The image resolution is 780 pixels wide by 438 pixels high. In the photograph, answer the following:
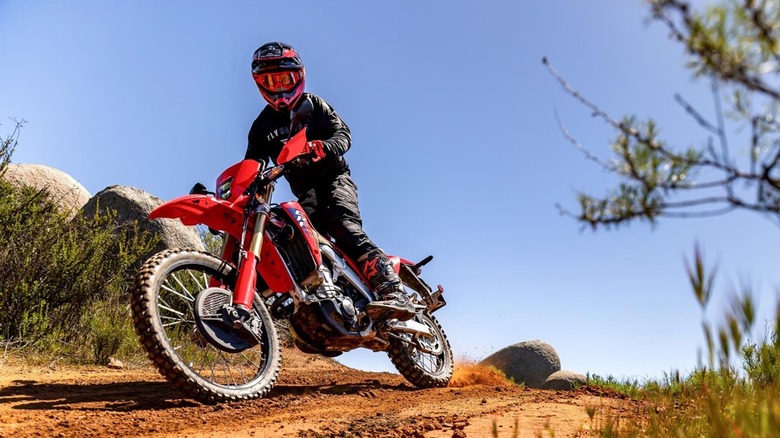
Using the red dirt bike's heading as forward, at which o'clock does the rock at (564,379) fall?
The rock is roughly at 6 o'clock from the red dirt bike.

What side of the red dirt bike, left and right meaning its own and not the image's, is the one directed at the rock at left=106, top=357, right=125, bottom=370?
right

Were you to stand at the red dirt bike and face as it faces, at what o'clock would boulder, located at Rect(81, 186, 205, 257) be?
The boulder is roughly at 4 o'clock from the red dirt bike.

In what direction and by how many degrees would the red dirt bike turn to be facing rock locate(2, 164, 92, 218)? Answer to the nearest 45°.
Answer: approximately 90° to its right

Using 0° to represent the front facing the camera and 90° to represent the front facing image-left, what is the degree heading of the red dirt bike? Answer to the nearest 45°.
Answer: approximately 45°

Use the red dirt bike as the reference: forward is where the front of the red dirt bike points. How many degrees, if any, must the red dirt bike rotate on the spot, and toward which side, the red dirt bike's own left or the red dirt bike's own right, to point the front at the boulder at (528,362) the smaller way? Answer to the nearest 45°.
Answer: approximately 180°
